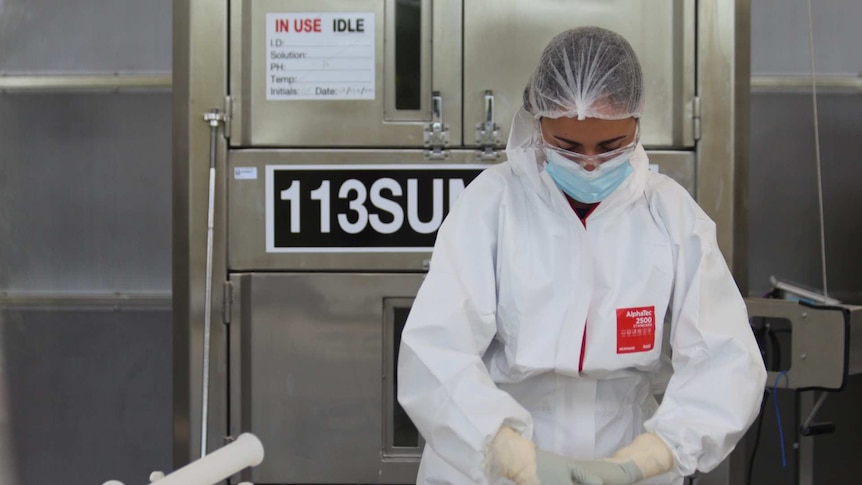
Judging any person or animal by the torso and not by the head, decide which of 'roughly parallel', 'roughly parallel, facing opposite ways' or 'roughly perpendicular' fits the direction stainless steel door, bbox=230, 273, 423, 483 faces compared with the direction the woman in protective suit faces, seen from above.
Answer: roughly parallel

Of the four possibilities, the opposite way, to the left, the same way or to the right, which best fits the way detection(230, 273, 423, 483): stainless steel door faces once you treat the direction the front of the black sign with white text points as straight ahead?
the same way

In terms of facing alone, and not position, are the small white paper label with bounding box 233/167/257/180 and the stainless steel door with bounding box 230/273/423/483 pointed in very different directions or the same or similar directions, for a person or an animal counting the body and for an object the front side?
same or similar directions

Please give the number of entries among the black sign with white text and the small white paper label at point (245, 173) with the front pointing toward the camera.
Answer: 2

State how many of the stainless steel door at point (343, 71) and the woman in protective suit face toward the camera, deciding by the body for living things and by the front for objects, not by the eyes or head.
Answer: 2

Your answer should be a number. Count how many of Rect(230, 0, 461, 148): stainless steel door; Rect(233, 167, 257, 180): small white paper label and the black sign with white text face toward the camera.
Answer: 3

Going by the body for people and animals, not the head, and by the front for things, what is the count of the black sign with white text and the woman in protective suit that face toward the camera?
2

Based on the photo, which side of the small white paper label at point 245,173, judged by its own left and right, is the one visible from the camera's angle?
front

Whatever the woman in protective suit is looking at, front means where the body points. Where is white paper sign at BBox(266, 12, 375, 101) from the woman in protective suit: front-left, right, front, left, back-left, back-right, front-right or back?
back-right

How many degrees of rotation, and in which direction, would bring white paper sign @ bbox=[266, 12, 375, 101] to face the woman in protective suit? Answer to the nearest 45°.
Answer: approximately 45° to its left

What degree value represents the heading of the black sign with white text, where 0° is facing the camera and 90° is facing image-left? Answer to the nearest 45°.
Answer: approximately 0°

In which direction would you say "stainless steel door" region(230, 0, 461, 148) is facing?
toward the camera

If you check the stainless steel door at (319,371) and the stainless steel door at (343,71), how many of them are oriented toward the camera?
2

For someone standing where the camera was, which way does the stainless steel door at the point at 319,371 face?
facing the viewer

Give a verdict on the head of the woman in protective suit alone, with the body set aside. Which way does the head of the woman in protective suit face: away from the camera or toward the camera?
toward the camera

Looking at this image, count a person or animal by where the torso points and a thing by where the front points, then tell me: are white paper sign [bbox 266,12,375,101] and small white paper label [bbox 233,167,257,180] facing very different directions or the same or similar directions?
same or similar directions
